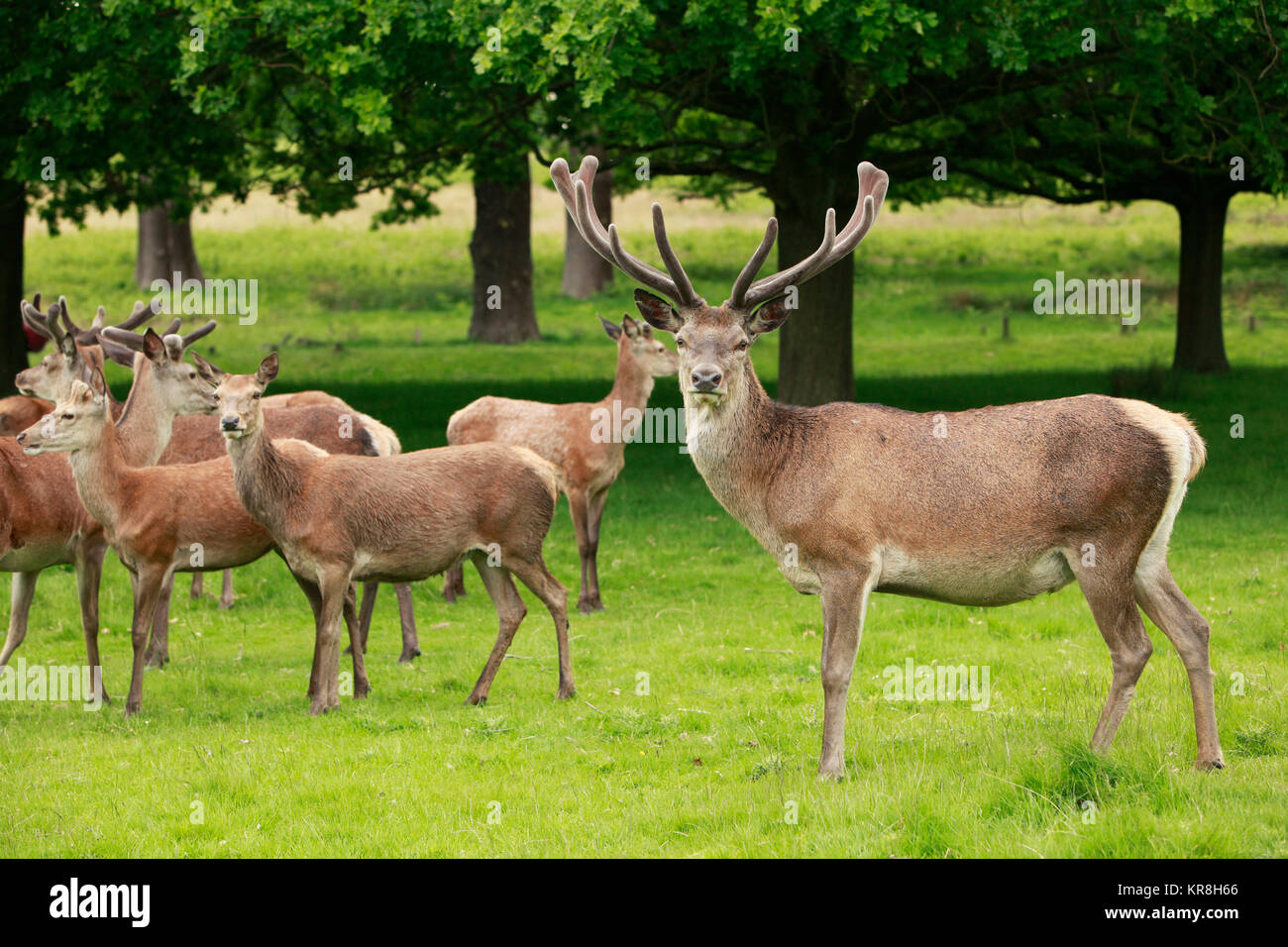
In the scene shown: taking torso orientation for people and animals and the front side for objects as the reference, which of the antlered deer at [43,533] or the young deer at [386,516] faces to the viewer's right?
the antlered deer at [43,533]

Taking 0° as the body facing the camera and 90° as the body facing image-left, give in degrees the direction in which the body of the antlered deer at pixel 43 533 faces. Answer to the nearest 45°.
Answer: approximately 270°

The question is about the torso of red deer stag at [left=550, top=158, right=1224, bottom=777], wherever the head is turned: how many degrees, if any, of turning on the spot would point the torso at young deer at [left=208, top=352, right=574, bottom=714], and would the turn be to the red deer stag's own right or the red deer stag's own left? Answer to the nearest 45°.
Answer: approximately 45° to the red deer stag's own right

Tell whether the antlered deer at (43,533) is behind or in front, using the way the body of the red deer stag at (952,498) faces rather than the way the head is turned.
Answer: in front

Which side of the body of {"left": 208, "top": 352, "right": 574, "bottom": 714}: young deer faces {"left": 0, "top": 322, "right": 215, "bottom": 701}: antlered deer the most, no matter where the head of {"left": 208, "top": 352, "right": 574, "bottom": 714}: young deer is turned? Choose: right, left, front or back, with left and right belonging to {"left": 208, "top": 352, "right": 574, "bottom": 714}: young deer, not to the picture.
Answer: front

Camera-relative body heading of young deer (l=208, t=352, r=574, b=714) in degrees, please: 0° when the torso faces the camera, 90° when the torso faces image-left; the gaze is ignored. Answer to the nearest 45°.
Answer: approximately 90°

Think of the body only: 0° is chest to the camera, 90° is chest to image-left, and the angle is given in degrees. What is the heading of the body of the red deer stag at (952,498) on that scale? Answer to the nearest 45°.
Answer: approximately 90°

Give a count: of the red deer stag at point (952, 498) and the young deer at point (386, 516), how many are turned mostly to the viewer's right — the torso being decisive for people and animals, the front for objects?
0
